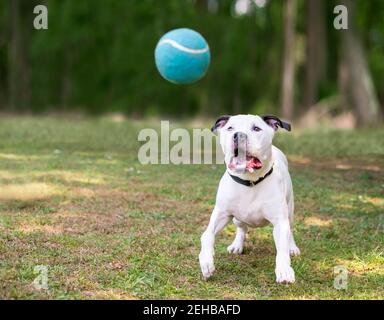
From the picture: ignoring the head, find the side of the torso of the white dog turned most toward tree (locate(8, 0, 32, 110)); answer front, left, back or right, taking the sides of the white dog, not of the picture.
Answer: back

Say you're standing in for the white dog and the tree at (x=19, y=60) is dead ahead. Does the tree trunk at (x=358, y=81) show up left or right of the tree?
right

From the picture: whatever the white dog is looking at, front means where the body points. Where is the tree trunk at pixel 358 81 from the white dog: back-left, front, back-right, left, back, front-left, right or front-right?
back

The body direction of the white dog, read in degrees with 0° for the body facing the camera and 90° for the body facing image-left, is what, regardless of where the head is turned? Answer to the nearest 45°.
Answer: approximately 0°
